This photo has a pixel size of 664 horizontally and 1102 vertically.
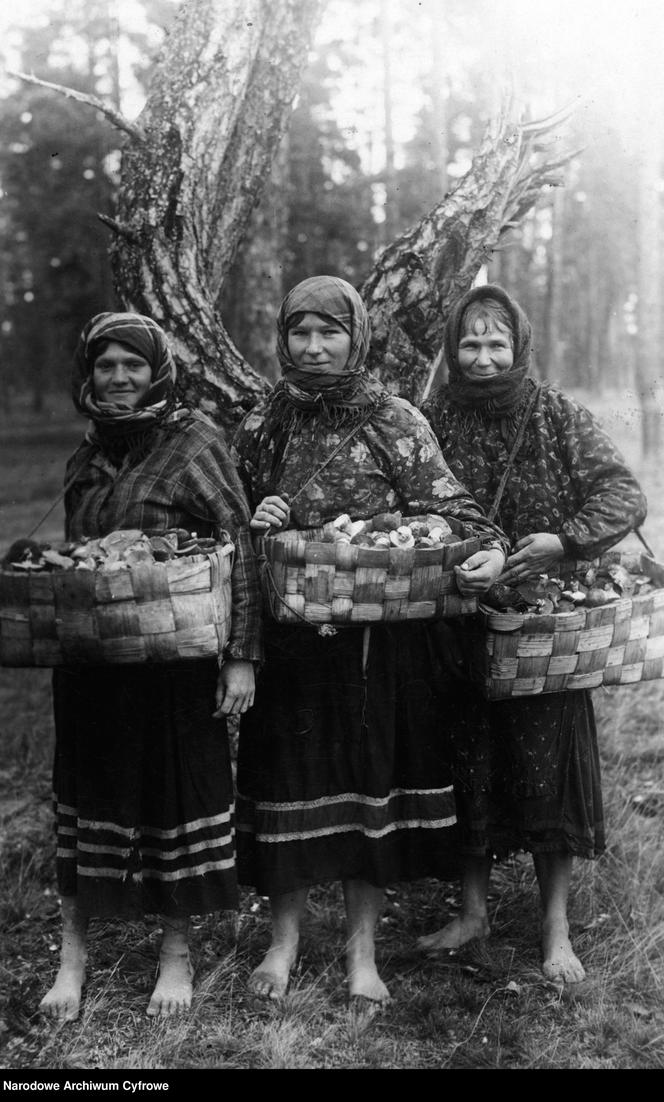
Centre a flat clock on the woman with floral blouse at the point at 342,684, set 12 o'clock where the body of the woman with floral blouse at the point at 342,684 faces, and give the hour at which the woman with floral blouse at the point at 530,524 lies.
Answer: the woman with floral blouse at the point at 530,524 is roughly at 8 o'clock from the woman with floral blouse at the point at 342,684.

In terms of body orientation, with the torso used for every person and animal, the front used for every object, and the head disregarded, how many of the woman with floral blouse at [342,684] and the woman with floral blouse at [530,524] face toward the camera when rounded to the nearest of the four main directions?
2

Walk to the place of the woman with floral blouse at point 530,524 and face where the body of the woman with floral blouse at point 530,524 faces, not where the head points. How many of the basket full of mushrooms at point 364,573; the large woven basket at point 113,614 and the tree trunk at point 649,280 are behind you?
1

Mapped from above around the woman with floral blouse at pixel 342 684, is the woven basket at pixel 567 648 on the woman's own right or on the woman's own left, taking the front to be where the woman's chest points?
on the woman's own left

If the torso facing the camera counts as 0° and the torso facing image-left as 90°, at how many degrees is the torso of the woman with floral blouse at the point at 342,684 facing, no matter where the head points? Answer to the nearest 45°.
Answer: approximately 0°

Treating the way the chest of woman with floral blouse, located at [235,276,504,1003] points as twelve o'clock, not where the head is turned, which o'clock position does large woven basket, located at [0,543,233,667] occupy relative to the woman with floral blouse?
The large woven basket is roughly at 2 o'clock from the woman with floral blouse.

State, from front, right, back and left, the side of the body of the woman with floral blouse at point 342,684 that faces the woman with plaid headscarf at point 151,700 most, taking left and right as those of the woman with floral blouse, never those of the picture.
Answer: right

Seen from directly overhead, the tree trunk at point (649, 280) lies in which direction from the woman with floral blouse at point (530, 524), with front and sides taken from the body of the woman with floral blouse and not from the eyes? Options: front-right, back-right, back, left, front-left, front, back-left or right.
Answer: back

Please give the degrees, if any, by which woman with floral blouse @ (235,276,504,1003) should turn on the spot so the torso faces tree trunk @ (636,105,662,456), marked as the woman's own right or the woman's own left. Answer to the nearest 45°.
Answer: approximately 180°

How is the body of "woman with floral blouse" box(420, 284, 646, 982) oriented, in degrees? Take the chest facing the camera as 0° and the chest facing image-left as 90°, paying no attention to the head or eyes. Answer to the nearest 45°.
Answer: approximately 0°
